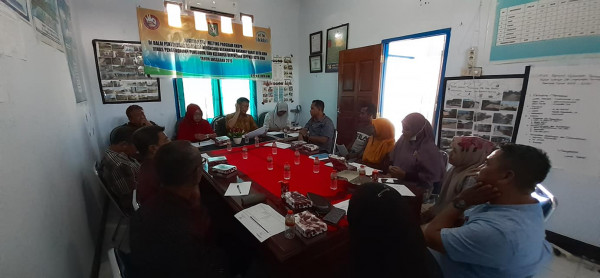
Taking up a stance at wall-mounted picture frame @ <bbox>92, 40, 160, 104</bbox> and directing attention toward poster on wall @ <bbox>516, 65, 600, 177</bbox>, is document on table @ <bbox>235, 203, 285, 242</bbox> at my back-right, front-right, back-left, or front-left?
front-right

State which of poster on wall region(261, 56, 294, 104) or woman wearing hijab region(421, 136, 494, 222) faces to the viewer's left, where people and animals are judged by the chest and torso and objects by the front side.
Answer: the woman wearing hijab

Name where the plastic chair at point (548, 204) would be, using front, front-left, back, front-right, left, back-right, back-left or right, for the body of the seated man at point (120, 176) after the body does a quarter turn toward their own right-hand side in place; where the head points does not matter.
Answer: front-left

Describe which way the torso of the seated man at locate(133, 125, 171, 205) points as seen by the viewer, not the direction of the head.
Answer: to the viewer's right

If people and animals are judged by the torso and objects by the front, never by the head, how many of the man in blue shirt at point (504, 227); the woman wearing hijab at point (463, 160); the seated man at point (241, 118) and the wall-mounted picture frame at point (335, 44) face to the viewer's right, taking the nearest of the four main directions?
0

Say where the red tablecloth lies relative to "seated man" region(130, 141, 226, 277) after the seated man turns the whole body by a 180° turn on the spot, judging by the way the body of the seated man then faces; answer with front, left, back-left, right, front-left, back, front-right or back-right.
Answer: back

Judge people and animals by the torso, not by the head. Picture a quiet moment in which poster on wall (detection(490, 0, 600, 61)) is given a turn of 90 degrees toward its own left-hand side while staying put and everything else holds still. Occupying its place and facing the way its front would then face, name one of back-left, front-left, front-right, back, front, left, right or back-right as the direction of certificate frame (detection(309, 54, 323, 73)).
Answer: back-right

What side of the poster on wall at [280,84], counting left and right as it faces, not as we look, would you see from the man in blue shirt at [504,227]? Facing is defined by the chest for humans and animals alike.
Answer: front

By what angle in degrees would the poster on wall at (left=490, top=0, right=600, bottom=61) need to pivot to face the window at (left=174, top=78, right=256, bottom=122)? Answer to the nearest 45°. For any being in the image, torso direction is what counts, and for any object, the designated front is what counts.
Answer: approximately 45° to its right

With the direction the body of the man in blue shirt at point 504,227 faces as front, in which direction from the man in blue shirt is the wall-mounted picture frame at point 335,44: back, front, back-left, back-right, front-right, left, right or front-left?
front

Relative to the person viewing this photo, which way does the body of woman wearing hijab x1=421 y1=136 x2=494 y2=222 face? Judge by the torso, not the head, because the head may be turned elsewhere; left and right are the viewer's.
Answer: facing to the left of the viewer

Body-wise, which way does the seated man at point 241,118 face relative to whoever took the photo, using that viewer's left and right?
facing the viewer

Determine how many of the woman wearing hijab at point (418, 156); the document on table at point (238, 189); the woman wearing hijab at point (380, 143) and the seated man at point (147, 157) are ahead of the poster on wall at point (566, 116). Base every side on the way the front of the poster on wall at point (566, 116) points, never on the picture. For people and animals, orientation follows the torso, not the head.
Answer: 4

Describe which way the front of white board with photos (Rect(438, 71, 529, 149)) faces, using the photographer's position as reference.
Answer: facing the viewer and to the left of the viewer

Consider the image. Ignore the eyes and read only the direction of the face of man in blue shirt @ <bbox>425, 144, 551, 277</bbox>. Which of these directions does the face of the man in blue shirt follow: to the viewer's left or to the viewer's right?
to the viewer's left
